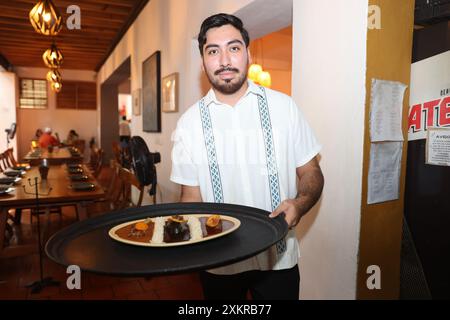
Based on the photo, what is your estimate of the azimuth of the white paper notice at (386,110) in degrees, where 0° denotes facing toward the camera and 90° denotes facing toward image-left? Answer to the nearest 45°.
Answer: approximately 0°

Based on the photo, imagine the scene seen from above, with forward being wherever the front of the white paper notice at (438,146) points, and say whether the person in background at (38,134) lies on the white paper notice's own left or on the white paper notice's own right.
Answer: on the white paper notice's own right

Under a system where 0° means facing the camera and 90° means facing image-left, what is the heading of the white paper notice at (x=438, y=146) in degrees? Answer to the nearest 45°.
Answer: approximately 0°

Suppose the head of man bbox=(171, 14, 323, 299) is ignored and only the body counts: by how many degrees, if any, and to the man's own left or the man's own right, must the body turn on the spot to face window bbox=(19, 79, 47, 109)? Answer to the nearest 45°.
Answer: approximately 135° to the man's own right

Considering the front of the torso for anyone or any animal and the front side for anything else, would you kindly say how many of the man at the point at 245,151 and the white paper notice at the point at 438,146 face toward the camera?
2

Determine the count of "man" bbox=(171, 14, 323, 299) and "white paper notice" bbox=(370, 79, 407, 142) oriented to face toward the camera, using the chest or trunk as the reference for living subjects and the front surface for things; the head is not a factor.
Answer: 2
